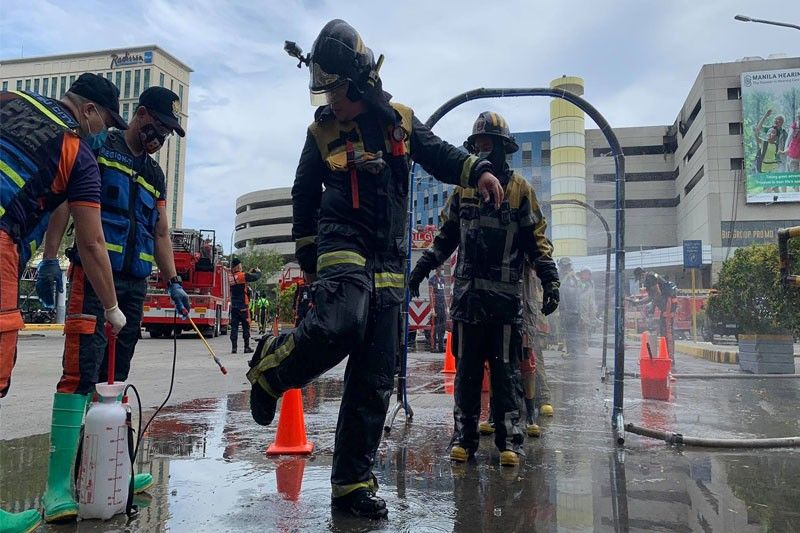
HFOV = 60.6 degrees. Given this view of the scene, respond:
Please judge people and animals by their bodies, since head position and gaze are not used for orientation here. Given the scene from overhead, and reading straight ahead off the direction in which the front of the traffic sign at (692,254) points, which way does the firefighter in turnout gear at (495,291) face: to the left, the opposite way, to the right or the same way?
the same way

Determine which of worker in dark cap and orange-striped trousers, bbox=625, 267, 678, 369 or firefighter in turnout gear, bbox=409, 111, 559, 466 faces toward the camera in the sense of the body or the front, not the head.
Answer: firefighter in turnout gear, bbox=409, 111, 559, 466

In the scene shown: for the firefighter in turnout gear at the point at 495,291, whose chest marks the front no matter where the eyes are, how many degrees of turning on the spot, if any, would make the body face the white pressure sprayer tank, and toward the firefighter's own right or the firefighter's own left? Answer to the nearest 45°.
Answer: approximately 45° to the firefighter's own right

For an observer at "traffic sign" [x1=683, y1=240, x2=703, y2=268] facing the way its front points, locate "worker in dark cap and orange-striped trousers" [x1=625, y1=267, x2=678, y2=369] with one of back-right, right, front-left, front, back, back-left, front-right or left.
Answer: front

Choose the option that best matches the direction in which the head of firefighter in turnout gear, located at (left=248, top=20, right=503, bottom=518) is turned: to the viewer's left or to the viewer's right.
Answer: to the viewer's left

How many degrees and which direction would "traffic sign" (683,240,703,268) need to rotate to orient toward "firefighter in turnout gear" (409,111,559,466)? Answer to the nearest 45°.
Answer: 0° — it already faces them

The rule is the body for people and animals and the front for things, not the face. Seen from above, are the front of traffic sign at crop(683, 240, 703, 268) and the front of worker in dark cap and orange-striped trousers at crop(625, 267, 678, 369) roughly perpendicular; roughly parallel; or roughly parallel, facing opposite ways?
roughly perpendicular

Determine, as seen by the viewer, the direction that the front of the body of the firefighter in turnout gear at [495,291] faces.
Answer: toward the camera

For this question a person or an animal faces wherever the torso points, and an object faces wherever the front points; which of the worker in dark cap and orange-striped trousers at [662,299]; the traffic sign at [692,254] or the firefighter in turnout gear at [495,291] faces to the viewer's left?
the worker in dark cap and orange-striped trousers at [662,299]

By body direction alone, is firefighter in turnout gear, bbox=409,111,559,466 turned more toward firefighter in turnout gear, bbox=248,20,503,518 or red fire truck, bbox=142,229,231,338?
the firefighter in turnout gear

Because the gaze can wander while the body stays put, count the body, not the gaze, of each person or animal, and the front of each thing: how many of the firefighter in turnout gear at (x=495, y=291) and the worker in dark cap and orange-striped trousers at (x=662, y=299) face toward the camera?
1

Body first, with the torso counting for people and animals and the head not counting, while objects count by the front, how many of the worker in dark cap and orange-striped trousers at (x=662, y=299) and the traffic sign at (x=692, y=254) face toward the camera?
1

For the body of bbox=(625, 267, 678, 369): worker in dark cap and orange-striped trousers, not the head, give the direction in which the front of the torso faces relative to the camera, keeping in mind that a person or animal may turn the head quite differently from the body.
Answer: to the viewer's left

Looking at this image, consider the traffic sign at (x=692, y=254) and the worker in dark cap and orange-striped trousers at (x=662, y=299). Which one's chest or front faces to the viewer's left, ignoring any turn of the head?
the worker in dark cap and orange-striped trousers

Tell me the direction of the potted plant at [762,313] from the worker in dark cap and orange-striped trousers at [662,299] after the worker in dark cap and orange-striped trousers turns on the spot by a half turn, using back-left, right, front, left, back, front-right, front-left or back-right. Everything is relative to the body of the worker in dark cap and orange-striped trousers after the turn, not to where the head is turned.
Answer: front-right

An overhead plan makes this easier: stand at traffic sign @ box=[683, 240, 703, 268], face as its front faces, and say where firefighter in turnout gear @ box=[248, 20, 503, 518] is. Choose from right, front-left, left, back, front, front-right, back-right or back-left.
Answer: front

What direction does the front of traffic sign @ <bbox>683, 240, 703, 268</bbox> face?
toward the camera

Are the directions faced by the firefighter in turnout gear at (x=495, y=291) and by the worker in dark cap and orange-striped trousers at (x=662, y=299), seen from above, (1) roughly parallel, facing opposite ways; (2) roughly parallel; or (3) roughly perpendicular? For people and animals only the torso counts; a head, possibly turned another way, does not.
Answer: roughly perpendicular
